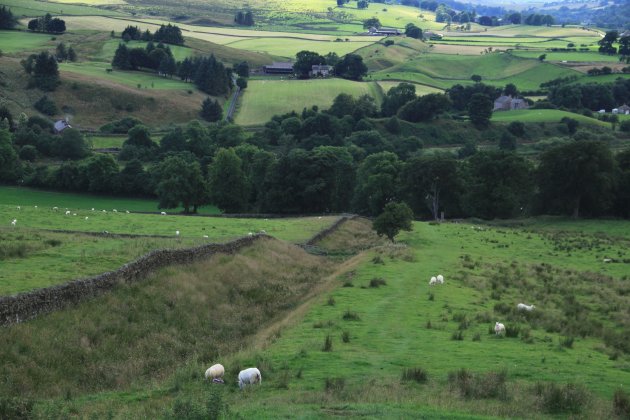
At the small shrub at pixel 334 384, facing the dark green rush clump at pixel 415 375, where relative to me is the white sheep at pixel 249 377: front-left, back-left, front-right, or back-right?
back-left

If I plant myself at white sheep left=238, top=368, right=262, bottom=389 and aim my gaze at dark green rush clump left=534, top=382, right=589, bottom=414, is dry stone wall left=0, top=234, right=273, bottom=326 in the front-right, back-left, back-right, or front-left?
back-left
